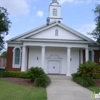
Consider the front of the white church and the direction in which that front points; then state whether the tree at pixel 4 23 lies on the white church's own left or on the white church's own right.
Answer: on the white church's own right

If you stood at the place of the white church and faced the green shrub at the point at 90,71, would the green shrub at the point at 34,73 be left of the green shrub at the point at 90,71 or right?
right

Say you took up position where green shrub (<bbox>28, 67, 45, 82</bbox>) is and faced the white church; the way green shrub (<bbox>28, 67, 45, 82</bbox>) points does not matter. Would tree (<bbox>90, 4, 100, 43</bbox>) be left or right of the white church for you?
right

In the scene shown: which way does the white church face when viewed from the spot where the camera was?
facing the viewer

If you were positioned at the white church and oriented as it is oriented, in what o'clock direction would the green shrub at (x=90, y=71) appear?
The green shrub is roughly at 11 o'clock from the white church.

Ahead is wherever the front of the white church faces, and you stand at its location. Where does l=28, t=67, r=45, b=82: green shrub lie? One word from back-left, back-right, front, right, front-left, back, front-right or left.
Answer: front

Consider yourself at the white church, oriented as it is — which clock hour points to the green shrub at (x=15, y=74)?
The green shrub is roughly at 1 o'clock from the white church.

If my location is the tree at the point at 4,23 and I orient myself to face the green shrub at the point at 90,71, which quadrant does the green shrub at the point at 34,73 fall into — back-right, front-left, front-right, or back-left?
front-right
